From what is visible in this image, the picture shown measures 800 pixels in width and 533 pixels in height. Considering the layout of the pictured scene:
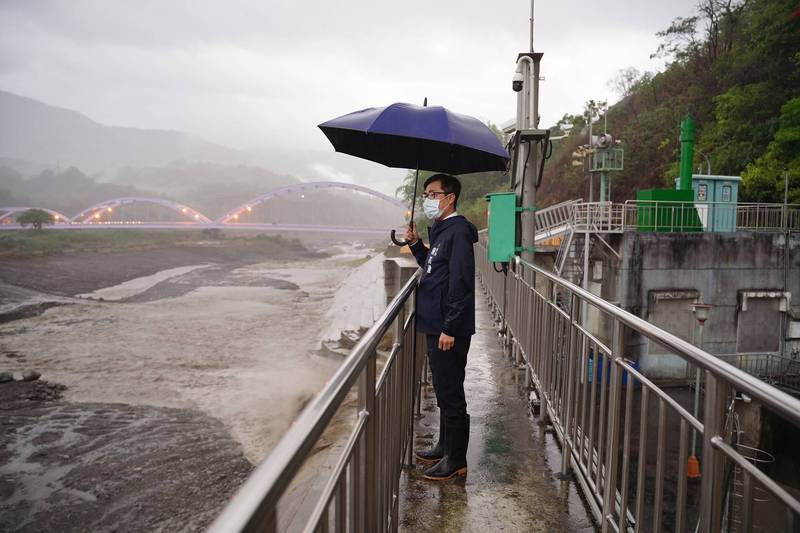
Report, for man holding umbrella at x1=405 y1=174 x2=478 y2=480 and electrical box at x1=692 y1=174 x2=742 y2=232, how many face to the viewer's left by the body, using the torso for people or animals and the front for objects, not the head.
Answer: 1

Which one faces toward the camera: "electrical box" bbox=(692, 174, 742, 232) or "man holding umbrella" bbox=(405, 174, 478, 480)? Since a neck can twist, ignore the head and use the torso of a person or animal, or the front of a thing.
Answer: the electrical box

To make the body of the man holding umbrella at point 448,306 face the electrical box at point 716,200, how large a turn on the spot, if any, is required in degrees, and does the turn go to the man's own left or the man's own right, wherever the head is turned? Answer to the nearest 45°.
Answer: approximately 135° to the man's own right

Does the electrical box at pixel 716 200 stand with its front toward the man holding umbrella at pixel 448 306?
yes

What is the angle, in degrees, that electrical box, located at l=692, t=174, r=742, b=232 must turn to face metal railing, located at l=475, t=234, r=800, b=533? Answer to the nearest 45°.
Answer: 0° — it already faces it

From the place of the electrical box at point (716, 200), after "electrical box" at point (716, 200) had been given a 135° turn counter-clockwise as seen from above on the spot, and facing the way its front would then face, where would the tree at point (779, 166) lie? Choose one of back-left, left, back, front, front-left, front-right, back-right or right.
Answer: front

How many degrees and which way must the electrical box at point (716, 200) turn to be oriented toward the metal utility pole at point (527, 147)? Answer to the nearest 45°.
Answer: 0° — it already faces it

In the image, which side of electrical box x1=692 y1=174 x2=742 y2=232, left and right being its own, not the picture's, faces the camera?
front

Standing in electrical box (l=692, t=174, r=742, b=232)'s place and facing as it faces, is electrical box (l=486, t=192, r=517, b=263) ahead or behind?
ahead

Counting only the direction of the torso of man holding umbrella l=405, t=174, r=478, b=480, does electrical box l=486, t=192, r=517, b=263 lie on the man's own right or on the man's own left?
on the man's own right

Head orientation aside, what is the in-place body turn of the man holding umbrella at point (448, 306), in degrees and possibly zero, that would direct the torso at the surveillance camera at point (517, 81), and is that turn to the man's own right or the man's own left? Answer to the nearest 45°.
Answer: approximately 90° to the man's own right
